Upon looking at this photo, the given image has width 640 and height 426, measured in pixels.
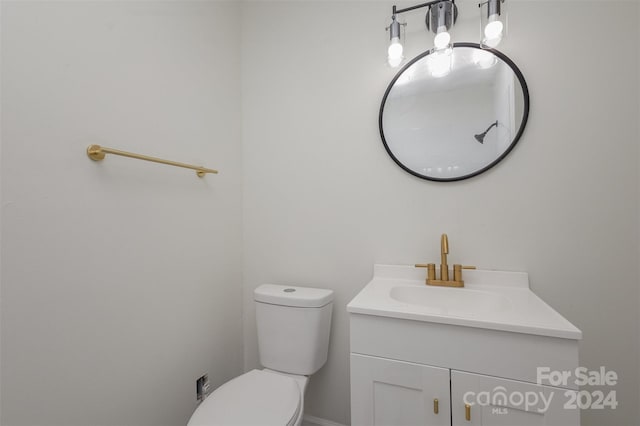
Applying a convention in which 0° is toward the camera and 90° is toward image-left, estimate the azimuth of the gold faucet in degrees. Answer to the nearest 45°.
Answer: approximately 0°

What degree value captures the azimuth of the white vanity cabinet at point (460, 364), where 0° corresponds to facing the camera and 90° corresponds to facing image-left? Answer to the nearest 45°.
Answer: approximately 0°

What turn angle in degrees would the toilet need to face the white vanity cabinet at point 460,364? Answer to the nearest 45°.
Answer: approximately 90° to its left

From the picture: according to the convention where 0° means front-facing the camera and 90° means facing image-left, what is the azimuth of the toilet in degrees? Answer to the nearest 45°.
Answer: approximately 45°

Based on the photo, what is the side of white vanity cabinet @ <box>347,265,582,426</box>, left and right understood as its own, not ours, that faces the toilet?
right

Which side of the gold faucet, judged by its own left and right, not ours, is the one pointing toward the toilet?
right
